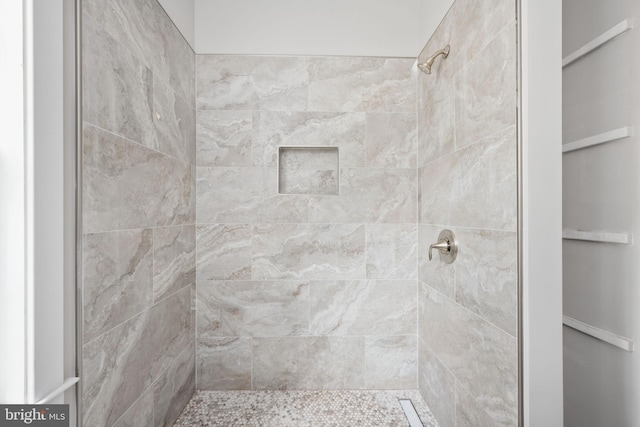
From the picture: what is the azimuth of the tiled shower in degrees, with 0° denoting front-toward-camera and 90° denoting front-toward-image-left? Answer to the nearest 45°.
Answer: approximately 0°

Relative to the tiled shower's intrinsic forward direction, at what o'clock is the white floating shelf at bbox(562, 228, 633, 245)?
The white floating shelf is roughly at 10 o'clock from the tiled shower.

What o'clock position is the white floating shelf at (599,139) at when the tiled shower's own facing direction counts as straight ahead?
The white floating shelf is roughly at 10 o'clock from the tiled shower.

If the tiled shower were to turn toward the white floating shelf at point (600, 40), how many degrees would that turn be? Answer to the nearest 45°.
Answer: approximately 45° to its left

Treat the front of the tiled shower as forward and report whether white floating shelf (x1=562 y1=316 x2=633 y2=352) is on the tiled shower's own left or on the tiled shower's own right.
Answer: on the tiled shower's own left
